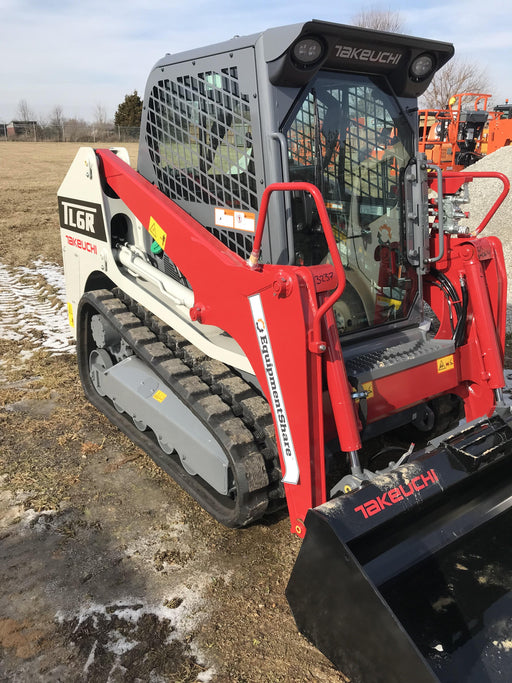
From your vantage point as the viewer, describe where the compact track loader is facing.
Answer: facing the viewer and to the right of the viewer

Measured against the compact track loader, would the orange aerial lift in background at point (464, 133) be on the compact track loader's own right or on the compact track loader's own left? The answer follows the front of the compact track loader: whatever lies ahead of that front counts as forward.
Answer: on the compact track loader's own left

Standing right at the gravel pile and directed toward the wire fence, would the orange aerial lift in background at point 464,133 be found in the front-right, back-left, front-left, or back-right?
front-right

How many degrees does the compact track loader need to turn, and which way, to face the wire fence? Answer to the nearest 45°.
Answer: approximately 135° to its left
